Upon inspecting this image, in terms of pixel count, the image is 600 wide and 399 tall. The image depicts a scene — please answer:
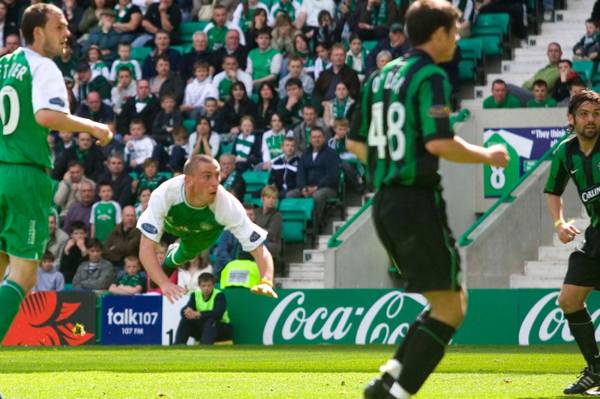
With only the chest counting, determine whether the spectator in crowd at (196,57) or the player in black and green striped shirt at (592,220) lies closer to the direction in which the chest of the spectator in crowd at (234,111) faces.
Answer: the player in black and green striped shirt

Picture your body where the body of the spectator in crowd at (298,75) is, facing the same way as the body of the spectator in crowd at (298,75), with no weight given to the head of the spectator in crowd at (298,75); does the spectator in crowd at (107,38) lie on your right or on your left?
on your right

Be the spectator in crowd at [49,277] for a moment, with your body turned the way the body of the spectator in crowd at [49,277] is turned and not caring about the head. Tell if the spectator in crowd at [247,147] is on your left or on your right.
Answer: on your left

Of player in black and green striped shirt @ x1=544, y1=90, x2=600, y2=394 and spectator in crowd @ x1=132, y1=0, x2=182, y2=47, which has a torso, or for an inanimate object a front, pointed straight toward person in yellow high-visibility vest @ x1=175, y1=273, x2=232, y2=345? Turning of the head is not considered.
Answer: spectator in crowd @ x1=132, y1=0, x2=182, y2=47
